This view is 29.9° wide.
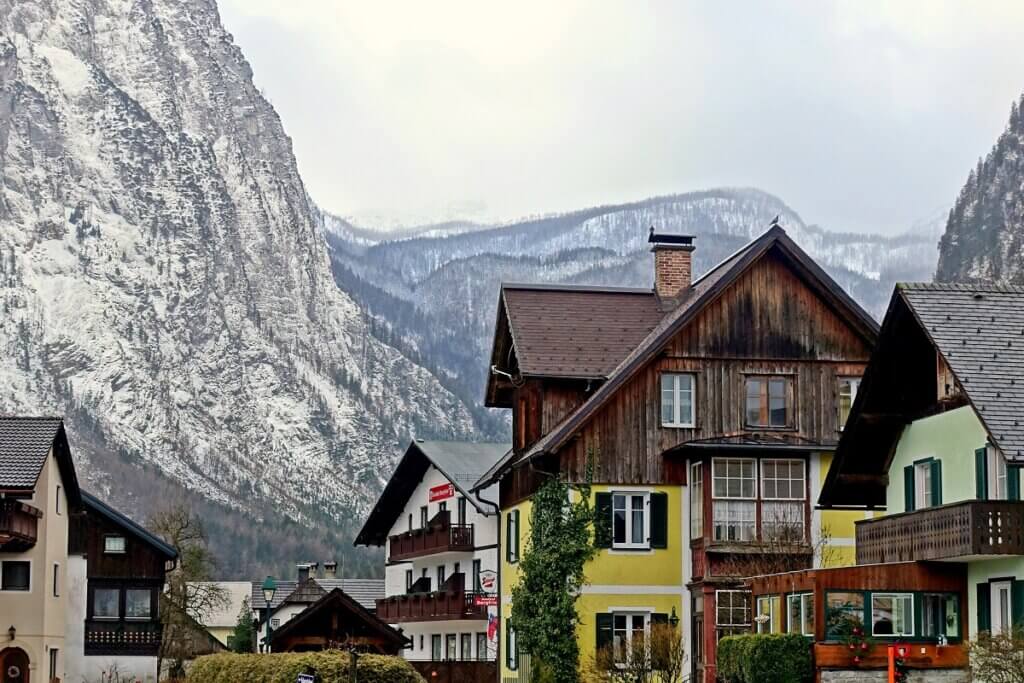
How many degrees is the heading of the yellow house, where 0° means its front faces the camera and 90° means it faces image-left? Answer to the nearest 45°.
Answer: approximately 0°

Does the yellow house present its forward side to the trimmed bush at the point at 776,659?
yes

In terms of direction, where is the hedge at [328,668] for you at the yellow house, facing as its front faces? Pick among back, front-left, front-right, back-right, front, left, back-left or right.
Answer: front-right

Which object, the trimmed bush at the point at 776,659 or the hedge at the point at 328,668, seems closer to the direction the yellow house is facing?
the trimmed bush
